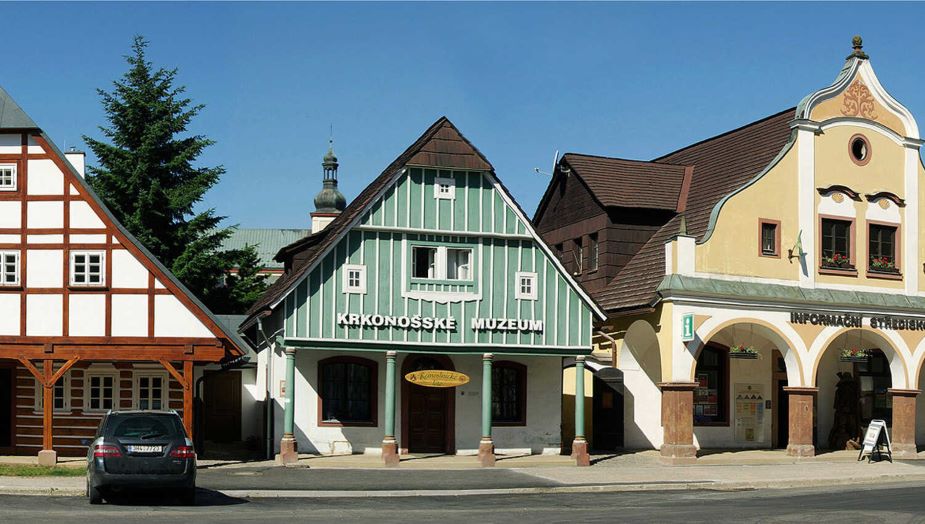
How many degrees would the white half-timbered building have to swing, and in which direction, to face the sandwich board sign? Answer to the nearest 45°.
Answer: approximately 90° to its left

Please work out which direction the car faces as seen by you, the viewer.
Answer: facing away from the viewer

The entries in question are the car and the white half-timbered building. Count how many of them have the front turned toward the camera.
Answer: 1

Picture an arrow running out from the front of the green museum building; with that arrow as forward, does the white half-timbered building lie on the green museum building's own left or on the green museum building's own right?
on the green museum building's own right

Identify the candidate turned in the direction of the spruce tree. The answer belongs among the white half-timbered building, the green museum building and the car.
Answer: the car

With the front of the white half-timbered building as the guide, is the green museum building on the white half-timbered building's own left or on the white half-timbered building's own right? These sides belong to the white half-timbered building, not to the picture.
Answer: on the white half-timbered building's own left

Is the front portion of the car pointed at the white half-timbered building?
yes

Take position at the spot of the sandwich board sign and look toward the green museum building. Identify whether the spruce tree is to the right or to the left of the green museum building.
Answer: right

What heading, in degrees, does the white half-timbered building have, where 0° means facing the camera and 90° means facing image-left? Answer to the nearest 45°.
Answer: approximately 0°

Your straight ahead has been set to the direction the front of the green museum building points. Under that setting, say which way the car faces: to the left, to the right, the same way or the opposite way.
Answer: the opposite way

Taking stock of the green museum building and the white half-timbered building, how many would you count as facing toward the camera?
2

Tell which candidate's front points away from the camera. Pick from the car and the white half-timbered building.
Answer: the car
